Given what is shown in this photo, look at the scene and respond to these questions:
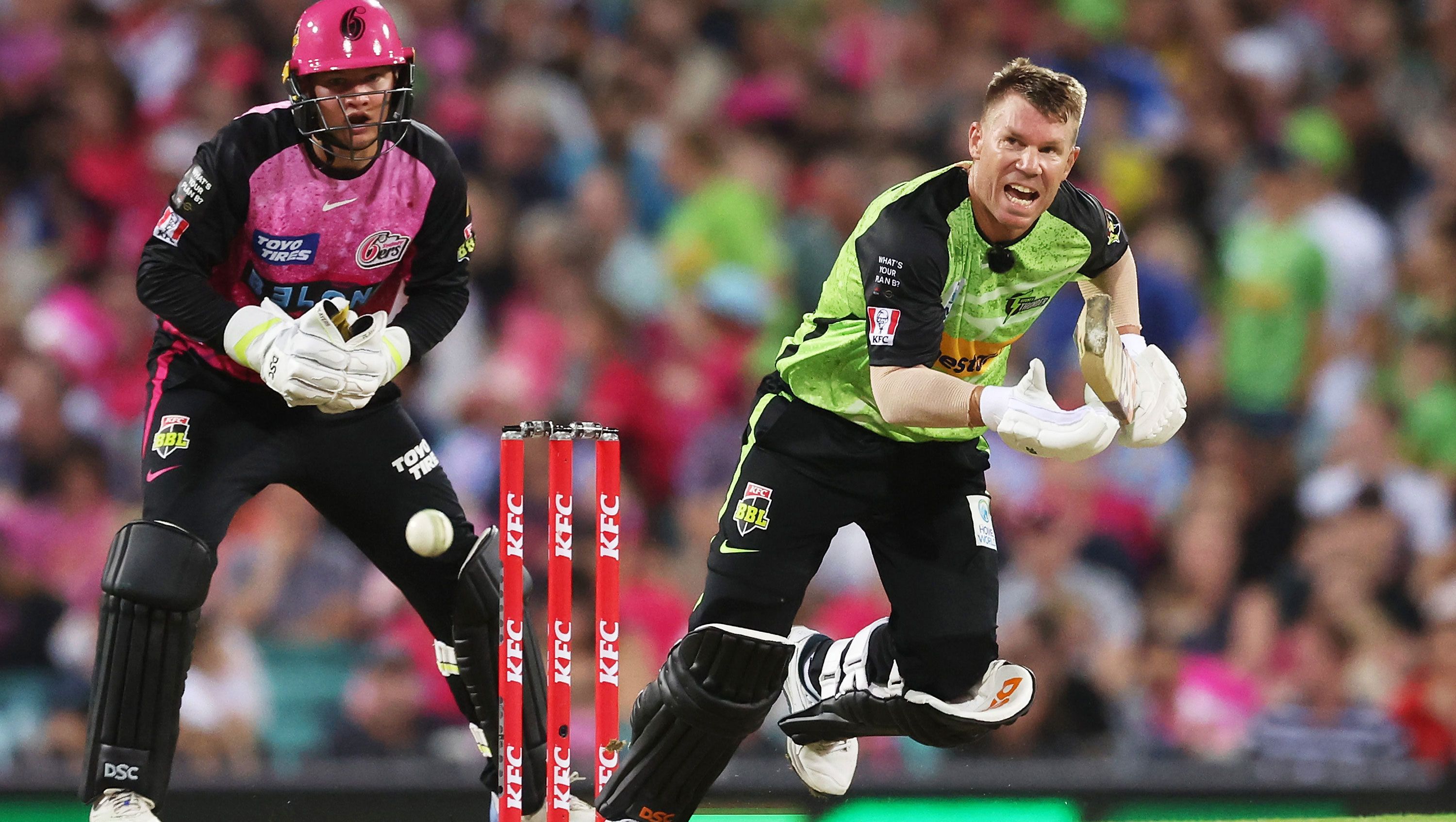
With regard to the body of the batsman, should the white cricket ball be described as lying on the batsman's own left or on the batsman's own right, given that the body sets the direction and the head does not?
on the batsman's own right

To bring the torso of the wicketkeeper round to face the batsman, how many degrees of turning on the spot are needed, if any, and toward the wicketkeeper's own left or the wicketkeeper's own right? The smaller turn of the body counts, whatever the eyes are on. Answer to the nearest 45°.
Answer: approximately 90° to the wicketkeeper's own left

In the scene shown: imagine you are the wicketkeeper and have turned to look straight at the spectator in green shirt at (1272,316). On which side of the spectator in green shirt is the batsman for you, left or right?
right

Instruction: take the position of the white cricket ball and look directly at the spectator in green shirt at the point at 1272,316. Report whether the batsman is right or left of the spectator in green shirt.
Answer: right

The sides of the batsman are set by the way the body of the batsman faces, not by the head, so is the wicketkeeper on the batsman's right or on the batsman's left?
on the batsman's right

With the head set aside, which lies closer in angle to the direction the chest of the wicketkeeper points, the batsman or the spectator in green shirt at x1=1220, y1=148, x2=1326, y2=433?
the batsman

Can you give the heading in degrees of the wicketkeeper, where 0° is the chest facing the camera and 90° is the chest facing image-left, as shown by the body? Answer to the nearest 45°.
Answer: approximately 0°
